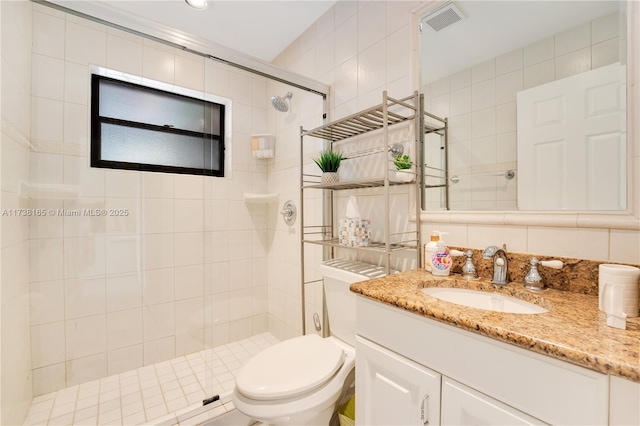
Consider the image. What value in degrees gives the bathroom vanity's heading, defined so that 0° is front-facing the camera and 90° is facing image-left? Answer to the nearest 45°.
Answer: approximately 45°

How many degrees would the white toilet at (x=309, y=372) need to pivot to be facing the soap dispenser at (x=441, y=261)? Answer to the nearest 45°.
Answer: approximately 135° to its left

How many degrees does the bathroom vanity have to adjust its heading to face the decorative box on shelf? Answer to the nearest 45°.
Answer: approximately 90° to its right

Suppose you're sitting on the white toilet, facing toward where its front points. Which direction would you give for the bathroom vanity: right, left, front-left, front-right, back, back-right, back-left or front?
left

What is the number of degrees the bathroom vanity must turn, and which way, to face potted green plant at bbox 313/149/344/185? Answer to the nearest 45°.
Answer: approximately 90° to its right

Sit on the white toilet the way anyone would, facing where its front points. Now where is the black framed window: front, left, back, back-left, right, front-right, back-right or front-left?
right

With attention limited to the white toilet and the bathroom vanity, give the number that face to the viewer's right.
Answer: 0

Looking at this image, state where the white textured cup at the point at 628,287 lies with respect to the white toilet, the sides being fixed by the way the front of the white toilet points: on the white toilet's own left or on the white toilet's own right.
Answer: on the white toilet's own left

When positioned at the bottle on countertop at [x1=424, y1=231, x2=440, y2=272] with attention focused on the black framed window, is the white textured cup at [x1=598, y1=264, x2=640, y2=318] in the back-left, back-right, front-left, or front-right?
back-left
